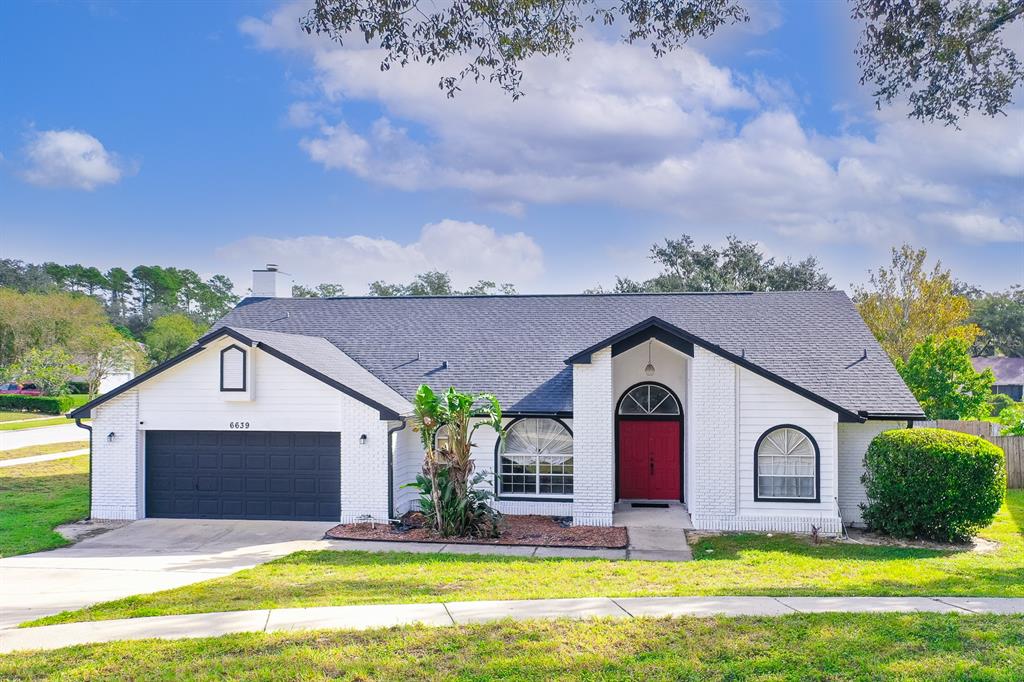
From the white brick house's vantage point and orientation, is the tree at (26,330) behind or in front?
behind

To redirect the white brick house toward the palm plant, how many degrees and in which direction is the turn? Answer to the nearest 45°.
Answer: approximately 45° to its right

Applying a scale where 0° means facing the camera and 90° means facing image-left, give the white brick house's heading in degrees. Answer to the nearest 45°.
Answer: approximately 0°

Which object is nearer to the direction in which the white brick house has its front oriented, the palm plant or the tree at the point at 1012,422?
the palm plant

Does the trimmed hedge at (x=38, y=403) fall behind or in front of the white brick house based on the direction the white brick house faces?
behind

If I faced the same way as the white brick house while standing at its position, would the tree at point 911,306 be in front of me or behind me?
behind

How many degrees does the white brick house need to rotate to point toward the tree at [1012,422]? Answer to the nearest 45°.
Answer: approximately 135° to its left
